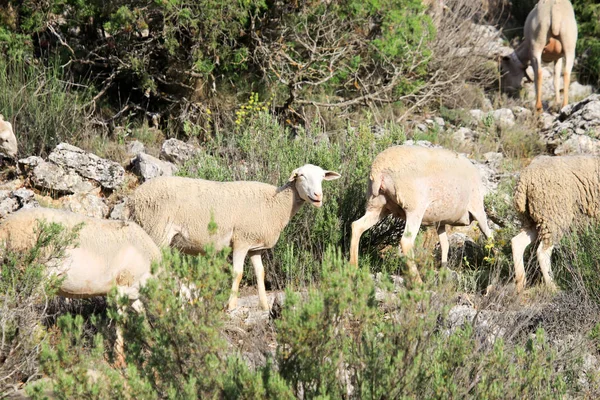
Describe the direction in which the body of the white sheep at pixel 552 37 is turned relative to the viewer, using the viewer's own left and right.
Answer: facing away from the viewer and to the left of the viewer

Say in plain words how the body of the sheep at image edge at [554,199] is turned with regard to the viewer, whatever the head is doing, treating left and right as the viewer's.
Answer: facing to the right of the viewer

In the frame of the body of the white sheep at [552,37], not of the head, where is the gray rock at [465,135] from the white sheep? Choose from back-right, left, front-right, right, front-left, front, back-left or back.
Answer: left

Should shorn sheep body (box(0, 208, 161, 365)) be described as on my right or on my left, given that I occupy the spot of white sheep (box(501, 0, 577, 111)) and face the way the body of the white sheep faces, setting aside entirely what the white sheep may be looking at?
on my left

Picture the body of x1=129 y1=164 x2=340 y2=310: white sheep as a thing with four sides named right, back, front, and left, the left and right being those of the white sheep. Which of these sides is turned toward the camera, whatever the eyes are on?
right

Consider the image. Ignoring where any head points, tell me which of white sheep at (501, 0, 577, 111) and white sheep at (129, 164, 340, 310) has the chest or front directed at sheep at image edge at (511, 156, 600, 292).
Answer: white sheep at (129, 164, 340, 310)
